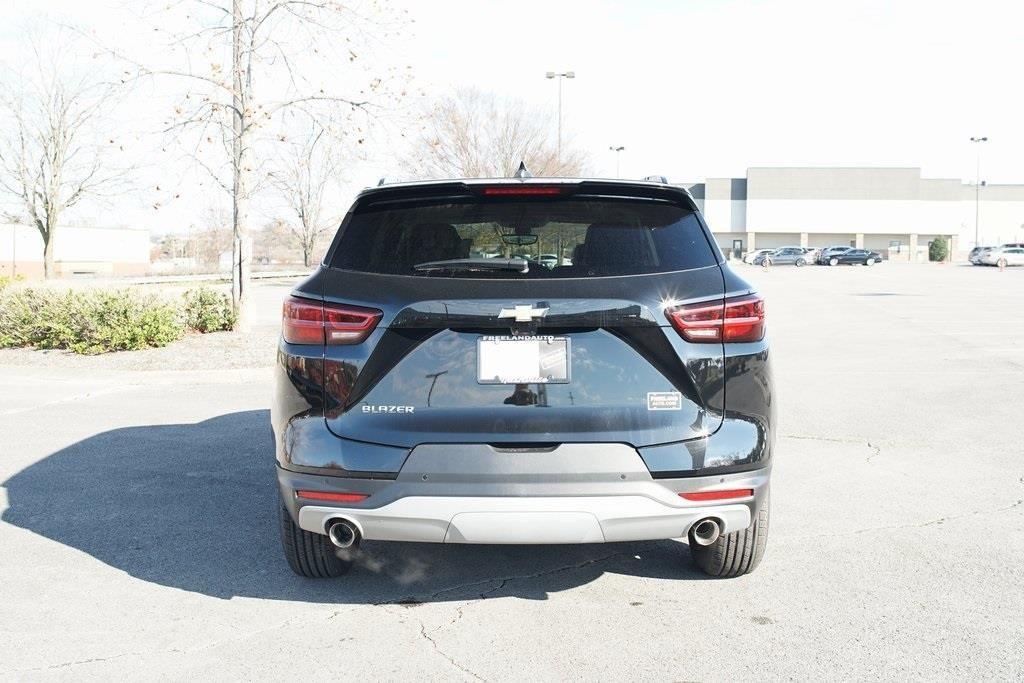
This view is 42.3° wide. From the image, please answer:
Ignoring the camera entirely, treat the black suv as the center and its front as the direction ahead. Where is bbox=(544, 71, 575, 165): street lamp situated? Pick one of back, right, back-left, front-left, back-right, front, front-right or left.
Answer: front

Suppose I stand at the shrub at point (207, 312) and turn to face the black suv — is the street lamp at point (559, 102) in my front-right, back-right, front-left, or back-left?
back-left

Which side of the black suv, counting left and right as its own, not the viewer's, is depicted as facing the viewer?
back

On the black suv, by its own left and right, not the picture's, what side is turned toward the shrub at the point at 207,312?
front

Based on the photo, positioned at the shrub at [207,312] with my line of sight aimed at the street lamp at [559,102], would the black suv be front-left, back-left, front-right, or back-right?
back-right

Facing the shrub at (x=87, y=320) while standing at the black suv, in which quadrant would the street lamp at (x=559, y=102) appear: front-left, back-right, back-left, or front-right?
front-right

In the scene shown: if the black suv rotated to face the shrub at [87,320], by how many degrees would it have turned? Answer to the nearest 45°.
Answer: approximately 45° to its left
